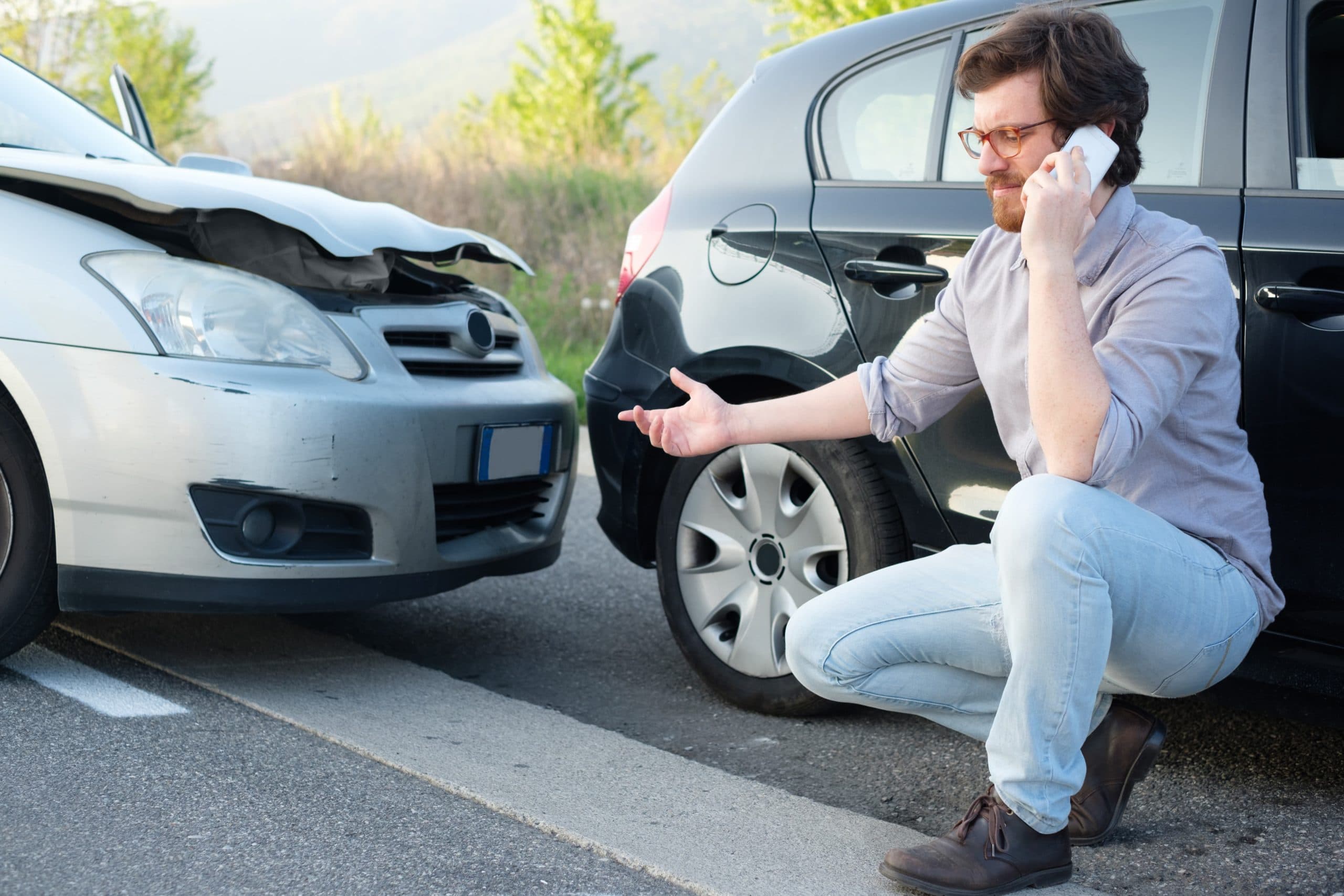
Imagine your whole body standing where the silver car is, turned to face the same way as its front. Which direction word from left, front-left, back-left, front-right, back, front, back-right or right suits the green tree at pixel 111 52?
back-left

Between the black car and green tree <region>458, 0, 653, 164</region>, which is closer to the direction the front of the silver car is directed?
the black car

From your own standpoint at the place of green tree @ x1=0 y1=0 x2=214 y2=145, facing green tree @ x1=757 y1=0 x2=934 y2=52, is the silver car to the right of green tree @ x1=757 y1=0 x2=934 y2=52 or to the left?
right

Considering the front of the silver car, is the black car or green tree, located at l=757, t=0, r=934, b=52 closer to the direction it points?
the black car

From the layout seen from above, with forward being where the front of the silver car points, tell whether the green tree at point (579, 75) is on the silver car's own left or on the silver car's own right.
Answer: on the silver car's own left

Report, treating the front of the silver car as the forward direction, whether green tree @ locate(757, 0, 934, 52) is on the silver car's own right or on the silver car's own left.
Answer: on the silver car's own left

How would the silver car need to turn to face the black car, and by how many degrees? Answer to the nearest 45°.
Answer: approximately 45° to its left

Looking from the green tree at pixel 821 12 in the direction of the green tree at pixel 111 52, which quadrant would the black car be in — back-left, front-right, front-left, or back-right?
back-left
